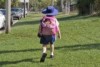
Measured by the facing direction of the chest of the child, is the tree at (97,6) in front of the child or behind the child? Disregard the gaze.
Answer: in front

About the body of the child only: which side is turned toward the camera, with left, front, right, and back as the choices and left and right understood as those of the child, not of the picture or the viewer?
back
